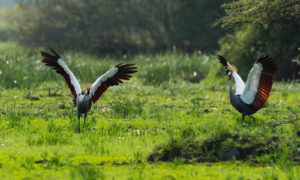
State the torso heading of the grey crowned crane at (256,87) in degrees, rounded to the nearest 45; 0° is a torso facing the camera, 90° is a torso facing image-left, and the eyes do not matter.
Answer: approximately 45°

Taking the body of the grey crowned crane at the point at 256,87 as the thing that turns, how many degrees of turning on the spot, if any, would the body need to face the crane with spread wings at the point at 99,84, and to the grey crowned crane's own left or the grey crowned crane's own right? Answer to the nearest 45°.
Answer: approximately 45° to the grey crowned crane's own right

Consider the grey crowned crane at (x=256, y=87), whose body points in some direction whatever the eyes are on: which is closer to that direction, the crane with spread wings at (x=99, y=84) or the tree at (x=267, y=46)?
the crane with spread wings

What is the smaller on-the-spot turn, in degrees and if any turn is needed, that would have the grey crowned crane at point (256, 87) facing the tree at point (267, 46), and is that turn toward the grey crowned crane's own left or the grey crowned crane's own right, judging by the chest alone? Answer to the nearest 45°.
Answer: approximately 135° to the grey crowned crane's own right
